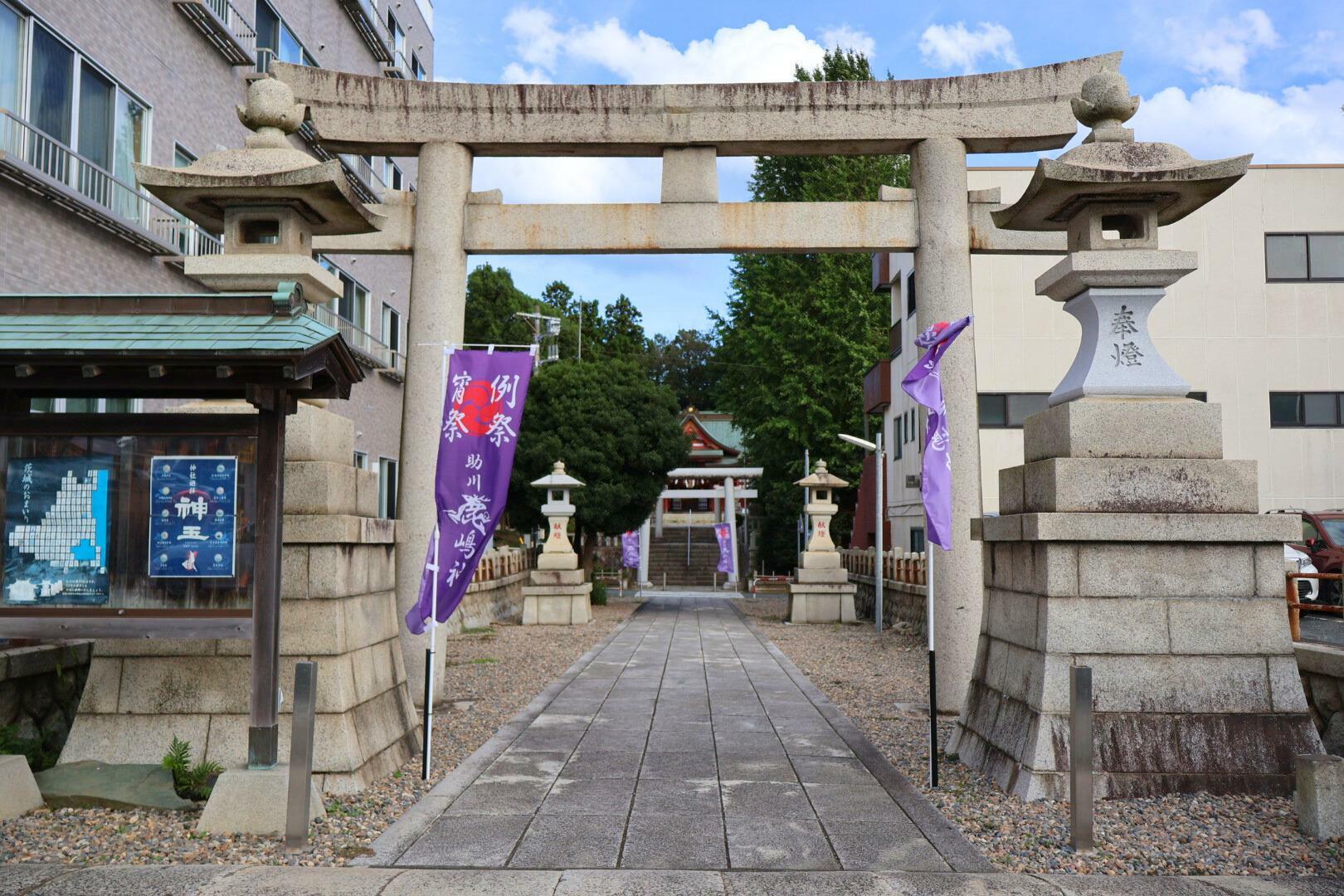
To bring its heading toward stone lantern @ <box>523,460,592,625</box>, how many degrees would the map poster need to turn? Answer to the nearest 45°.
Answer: approximately 135° to its left

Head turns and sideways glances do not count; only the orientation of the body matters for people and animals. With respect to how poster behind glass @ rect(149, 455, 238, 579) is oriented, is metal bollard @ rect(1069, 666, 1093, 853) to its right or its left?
on its left

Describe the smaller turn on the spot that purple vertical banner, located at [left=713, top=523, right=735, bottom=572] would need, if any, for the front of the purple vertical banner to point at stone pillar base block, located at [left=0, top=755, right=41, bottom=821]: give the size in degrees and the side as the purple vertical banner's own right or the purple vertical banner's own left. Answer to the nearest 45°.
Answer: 0° — it already faces it

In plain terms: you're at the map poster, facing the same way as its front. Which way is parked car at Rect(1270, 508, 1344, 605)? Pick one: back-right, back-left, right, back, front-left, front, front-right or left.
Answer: left

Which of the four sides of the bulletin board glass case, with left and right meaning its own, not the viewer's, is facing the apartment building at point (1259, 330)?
left

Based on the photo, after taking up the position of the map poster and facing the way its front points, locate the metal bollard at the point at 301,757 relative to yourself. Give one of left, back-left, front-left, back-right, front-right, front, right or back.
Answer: front-left

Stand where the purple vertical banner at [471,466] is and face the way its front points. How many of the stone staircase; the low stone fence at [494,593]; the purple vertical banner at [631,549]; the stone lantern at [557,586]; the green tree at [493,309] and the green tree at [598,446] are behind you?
6
